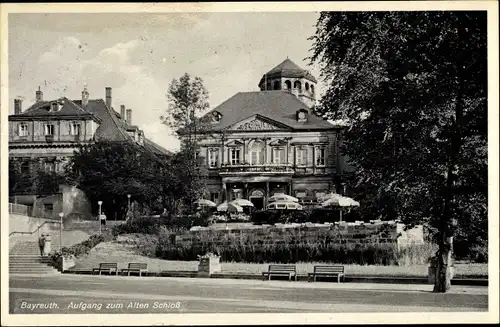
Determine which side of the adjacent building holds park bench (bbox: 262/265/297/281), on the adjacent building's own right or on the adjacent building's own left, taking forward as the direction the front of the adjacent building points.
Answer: on the adjacent building's own left

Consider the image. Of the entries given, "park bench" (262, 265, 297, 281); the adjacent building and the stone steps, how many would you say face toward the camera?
3

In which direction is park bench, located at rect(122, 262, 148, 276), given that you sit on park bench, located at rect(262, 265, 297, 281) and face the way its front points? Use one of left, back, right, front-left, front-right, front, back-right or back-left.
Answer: right

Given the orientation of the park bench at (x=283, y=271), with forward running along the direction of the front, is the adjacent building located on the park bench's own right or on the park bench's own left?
on the park bench's own right

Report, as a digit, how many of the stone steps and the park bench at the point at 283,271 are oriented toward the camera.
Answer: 2

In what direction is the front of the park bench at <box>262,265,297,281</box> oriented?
toward the camera

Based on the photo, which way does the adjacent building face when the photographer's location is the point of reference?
facing the viewer

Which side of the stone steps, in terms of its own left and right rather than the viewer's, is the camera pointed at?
front
